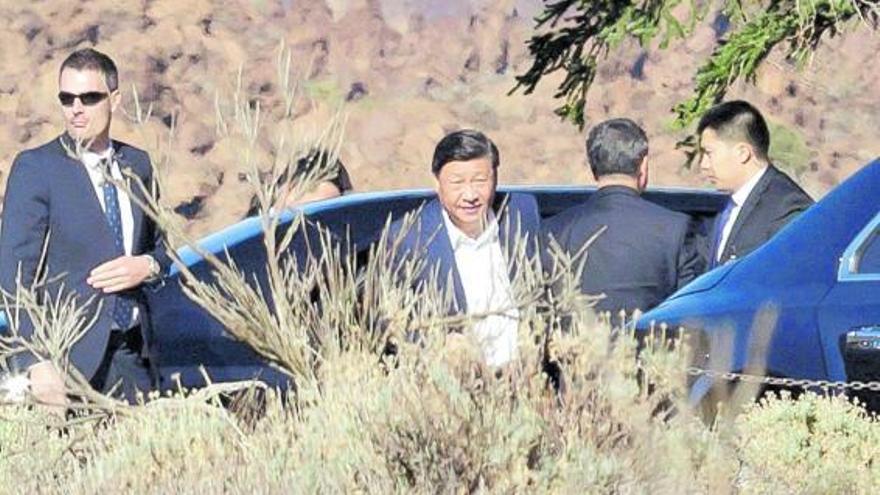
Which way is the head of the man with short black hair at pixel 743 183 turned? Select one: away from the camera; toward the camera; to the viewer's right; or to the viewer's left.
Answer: to the viewer's left

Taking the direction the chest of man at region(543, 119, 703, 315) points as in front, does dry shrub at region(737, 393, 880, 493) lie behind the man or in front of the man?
behind

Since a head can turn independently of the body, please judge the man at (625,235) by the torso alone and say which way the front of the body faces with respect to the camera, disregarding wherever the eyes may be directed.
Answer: away from the camera
